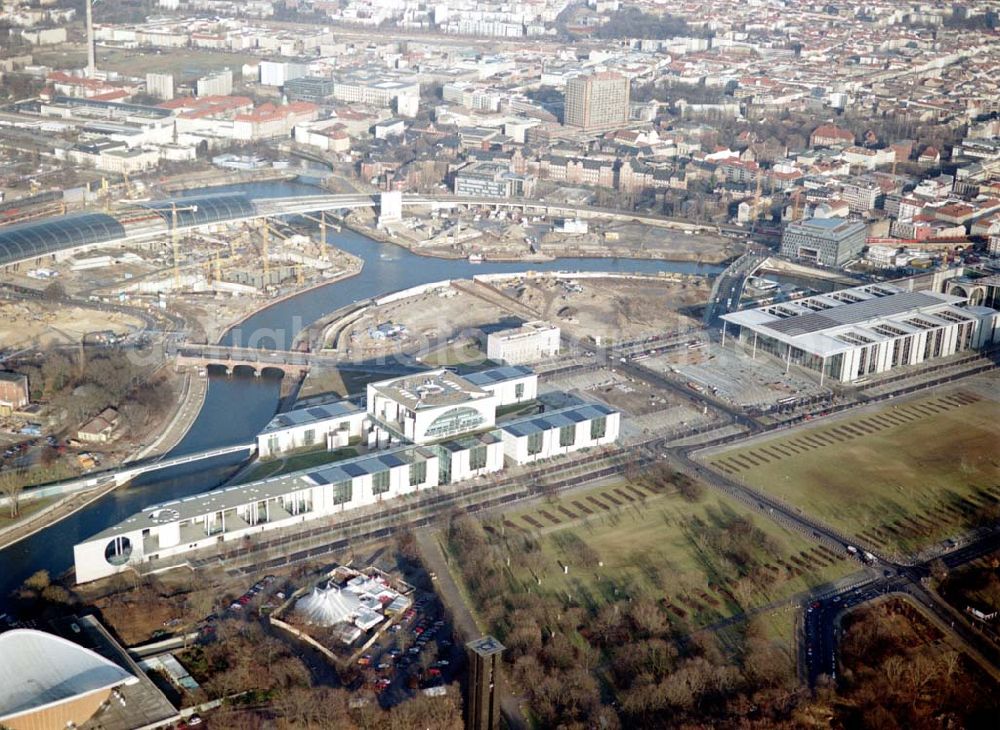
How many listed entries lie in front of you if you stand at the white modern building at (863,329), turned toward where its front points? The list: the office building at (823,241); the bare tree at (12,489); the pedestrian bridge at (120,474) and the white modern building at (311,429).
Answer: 3

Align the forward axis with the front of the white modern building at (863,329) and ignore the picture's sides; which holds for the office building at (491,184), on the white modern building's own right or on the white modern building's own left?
on the white modern building's own right

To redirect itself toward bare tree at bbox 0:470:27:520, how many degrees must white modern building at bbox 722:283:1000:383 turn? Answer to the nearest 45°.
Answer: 0° — it already faces it

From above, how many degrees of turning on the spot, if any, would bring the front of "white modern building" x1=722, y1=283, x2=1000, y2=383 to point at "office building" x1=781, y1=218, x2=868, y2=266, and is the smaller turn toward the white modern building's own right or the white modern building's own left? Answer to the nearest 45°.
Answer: approximately 135° to the white modern building's own right

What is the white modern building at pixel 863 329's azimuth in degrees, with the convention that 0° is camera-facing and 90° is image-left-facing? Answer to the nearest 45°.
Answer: approximately 45°

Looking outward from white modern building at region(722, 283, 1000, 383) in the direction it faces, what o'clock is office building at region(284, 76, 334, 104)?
The office building is roughly at 3 o'clock from the white modern building.

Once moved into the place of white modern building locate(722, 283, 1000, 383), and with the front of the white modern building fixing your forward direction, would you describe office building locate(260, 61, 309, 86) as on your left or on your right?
on your right

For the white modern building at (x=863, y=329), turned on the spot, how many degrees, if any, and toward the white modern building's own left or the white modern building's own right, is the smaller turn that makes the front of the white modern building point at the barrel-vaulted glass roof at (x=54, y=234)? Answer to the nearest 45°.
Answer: approximately 45° to the white modern building's own right

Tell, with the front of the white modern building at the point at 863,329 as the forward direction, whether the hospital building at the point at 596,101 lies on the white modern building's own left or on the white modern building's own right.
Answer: on the white modern building's own right
